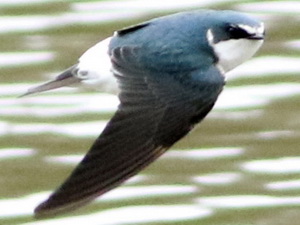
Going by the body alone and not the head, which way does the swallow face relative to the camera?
to the viewer's right
